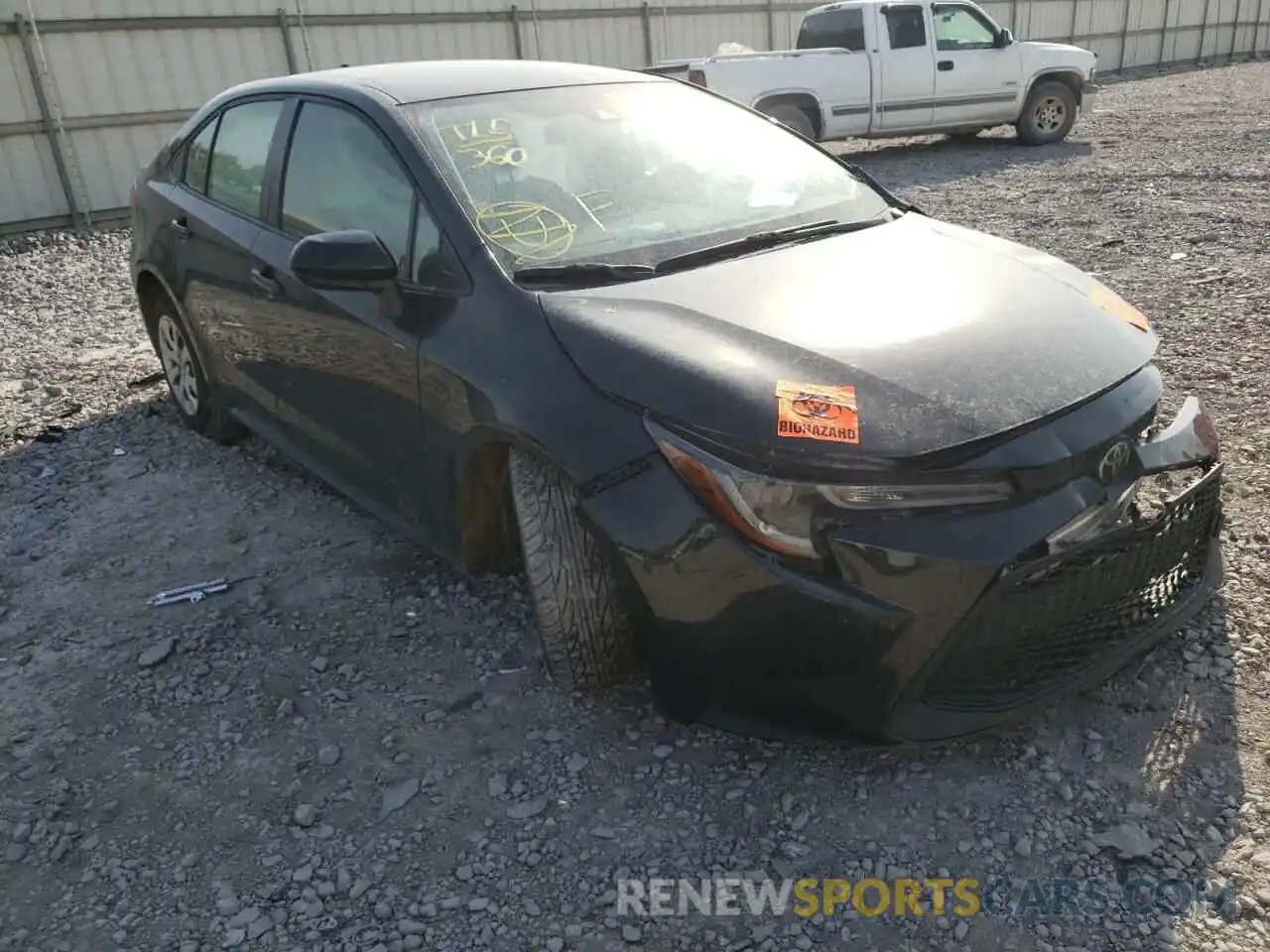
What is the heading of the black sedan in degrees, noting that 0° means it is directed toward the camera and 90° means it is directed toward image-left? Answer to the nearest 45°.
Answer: approximately 315°

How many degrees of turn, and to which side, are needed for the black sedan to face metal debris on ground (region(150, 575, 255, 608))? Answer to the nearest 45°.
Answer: approximately 135° to its right

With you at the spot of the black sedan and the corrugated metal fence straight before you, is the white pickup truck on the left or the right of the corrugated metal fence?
right

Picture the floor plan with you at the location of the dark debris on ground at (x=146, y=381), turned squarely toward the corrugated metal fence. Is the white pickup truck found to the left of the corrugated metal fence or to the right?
right

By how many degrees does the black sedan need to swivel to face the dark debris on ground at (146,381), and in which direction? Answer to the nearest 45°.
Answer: approximately 180°

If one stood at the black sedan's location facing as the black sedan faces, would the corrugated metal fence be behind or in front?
behind

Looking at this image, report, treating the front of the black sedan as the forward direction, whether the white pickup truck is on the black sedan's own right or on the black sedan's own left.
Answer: on the black sedan's own left
